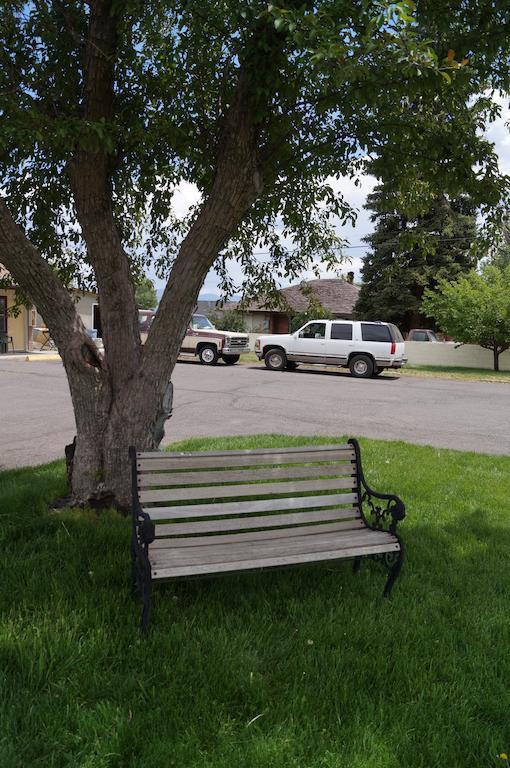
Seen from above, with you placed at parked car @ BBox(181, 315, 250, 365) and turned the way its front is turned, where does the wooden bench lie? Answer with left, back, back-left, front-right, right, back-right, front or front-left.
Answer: front-right

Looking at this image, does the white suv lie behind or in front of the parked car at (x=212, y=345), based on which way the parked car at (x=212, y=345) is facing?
in front

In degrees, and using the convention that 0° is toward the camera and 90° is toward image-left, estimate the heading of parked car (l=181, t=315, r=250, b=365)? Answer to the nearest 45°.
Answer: approximately 315°

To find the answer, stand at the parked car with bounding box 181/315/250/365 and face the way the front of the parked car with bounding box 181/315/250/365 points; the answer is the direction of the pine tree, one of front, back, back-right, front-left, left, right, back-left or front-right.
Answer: left

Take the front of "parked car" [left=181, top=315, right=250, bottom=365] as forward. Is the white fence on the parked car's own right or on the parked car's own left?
on the parked car's own left

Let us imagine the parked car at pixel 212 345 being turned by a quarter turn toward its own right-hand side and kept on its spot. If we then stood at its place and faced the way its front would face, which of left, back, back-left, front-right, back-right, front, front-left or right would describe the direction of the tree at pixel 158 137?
front-left

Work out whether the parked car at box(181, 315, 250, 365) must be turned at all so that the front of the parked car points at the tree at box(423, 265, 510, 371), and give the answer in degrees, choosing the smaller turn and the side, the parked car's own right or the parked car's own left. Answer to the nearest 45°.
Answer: approximately 45° to the parked car's own left

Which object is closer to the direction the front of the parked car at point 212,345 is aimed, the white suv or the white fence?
the white suv

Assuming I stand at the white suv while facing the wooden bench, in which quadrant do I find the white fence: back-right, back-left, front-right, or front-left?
back-left
